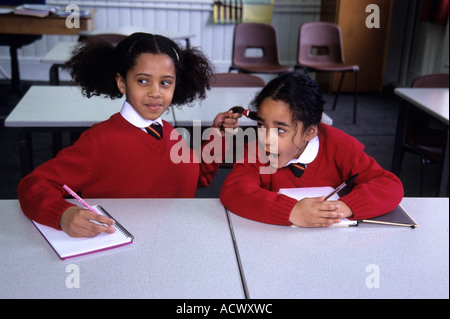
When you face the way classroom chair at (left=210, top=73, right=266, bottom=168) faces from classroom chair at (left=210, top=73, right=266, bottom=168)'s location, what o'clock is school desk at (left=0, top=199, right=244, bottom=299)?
The school desk is roughly at 12 o'clock from the classroom chair.

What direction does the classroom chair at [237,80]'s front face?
toward the camera

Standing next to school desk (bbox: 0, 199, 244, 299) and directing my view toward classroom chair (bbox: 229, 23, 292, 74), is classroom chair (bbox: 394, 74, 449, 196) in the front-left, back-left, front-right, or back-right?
front-right

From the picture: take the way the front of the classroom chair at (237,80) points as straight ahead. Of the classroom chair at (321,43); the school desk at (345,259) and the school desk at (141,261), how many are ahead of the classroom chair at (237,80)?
2

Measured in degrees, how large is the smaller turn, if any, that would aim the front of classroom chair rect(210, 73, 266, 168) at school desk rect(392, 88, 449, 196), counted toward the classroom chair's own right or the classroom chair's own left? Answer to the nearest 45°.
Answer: approximately 90° to the classroom chair's own left

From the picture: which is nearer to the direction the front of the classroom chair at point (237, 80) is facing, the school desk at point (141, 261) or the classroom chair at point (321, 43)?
the school desk

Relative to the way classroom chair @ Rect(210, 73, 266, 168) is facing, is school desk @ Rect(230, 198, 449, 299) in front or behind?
in front

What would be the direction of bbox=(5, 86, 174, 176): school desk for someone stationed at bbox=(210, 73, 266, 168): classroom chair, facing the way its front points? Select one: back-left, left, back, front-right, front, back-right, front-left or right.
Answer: front-right

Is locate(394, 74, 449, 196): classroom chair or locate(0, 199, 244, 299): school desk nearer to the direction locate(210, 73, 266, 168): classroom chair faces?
the school desk

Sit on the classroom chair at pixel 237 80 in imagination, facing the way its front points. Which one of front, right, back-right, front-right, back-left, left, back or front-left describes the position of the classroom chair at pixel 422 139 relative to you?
left

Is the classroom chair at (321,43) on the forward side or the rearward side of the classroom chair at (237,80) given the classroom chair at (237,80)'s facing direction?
on the rearward side
